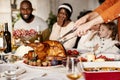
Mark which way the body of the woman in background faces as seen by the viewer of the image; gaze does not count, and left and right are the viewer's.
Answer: facing the viewer and to the left of the viewer

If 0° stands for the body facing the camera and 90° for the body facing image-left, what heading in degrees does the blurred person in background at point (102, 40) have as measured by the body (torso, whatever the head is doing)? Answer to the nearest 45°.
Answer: approximately 45°

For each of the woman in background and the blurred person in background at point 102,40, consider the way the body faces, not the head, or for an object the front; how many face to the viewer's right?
0

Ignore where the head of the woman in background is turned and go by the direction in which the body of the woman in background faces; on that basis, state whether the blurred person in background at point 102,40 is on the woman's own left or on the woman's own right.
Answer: on the woman's own left

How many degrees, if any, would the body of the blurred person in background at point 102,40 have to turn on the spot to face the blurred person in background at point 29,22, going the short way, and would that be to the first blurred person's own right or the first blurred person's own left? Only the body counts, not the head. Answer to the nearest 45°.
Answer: approximately 45° to the first blurred person's own right
